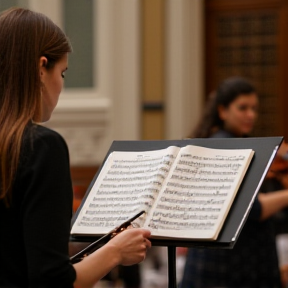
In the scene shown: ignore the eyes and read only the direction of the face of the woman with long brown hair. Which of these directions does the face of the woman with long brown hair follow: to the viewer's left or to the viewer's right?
to the viewer's right

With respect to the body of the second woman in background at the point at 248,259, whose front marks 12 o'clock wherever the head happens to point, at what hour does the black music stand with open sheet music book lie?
The black music stand with open sheet music book is roughly at 2 o'clock from the second woman in background.

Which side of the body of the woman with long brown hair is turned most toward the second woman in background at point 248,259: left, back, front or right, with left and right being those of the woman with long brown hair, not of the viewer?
front

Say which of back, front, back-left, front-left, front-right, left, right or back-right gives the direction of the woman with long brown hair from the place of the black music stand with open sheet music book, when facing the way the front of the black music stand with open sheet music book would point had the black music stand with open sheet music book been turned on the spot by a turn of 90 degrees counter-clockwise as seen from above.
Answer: right

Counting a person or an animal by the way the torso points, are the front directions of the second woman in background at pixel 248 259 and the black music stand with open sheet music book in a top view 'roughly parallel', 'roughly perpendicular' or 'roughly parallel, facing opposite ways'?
roughly perpendicular

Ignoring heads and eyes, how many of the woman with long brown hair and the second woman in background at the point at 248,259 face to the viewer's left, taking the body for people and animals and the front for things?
0

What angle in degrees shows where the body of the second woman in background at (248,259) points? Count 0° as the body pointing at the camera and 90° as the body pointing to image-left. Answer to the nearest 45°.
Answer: approximately 315°

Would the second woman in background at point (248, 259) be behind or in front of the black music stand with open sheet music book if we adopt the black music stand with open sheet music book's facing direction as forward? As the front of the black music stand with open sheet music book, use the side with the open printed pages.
behind

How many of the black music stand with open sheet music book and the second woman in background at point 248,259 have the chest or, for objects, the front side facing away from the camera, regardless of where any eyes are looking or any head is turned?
0

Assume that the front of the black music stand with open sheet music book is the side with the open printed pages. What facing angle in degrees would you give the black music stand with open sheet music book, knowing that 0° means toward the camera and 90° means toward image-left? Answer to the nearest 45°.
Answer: approximately 45°

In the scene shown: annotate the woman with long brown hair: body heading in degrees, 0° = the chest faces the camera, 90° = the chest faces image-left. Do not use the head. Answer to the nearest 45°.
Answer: approximately 225°
